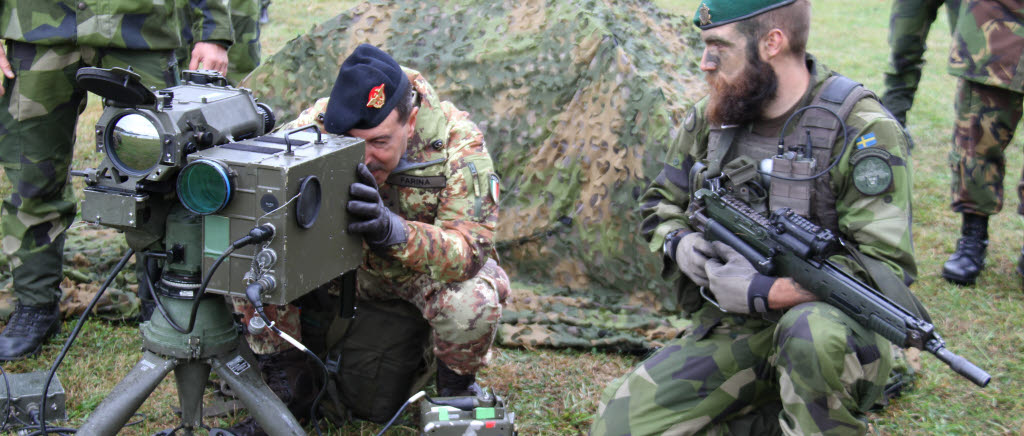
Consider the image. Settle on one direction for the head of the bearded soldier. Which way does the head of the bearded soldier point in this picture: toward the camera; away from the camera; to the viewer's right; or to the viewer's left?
to the viewer's left

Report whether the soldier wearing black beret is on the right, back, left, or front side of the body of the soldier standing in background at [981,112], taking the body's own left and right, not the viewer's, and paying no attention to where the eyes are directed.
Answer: front

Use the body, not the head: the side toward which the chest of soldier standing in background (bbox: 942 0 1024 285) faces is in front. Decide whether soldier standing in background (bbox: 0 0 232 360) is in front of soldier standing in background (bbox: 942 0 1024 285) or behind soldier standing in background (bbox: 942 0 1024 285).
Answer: in front

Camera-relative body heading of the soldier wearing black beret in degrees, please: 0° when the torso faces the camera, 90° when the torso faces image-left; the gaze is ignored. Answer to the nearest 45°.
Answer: approximately 45°

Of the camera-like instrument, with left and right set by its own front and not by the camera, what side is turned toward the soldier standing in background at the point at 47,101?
right

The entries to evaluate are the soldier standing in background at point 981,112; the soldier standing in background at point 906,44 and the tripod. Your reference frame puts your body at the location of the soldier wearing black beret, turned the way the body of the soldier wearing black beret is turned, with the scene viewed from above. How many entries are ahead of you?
1

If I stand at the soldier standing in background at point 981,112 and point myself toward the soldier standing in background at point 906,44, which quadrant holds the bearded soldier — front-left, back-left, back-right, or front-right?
back-left

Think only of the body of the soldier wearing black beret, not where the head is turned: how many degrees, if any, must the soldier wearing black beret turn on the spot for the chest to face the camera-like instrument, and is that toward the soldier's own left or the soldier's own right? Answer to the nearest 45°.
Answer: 0° — they already face it

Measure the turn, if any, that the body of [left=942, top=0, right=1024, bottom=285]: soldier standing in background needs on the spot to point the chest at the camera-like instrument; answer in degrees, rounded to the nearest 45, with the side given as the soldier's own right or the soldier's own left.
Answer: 0° — they already face it

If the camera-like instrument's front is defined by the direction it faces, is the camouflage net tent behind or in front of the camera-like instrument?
behind

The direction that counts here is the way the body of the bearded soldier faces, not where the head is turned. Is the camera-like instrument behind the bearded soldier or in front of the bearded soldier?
in front

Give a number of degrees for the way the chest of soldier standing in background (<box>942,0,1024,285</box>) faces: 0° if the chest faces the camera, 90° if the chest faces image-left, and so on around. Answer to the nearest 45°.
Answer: approximately 45°

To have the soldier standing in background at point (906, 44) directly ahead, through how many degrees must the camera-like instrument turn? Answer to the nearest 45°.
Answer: approximately 180°

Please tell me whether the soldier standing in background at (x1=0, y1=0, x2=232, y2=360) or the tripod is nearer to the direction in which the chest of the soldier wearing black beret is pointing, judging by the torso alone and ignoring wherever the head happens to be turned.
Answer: the tripod
